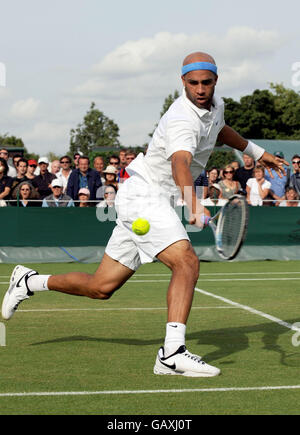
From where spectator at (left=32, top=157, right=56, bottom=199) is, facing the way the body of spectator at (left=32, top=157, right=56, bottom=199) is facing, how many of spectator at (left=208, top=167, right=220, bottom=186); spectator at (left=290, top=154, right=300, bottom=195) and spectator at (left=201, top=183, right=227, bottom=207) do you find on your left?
3

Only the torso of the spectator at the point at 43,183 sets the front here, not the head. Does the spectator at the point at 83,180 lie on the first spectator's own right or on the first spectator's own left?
on the first spectator's own left

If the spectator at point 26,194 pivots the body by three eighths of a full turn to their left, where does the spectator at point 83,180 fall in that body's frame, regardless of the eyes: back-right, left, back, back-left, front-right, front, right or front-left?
front-right

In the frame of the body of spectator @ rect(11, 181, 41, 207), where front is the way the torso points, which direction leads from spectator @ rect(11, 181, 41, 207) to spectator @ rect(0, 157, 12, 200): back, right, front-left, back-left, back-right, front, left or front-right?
back-right

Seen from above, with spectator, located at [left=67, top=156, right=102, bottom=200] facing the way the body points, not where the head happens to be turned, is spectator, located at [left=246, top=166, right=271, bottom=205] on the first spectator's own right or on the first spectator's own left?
on the first spectator's own left

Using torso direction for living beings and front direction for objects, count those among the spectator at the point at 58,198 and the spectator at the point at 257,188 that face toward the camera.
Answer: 2

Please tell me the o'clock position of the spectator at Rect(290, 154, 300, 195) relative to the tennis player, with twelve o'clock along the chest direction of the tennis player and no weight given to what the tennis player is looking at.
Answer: The spectator is roughly at 8 o'clock from the tennis player.

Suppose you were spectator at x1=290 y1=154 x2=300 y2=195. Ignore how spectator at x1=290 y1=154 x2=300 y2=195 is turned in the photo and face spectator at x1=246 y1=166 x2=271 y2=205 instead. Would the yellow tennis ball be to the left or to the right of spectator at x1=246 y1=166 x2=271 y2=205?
left
